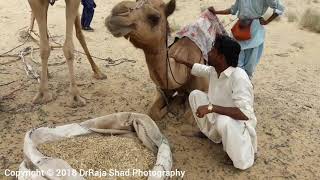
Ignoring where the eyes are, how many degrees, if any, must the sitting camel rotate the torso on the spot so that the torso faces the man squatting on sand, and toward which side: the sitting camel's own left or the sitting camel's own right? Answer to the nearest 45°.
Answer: approximately 90° to the sitting camel's own left

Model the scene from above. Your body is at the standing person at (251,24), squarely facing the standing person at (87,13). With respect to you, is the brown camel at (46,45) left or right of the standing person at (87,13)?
left

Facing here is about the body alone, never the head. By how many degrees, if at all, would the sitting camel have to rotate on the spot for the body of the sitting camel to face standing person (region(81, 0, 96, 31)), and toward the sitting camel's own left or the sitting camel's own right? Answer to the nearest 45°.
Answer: approximately 135° to the sitting camel's own right

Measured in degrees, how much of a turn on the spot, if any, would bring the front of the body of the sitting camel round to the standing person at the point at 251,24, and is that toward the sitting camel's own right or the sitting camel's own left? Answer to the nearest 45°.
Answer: approximately 180°

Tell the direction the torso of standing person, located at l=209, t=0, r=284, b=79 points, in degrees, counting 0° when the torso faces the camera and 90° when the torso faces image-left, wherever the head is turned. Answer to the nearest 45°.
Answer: approximately 45°
